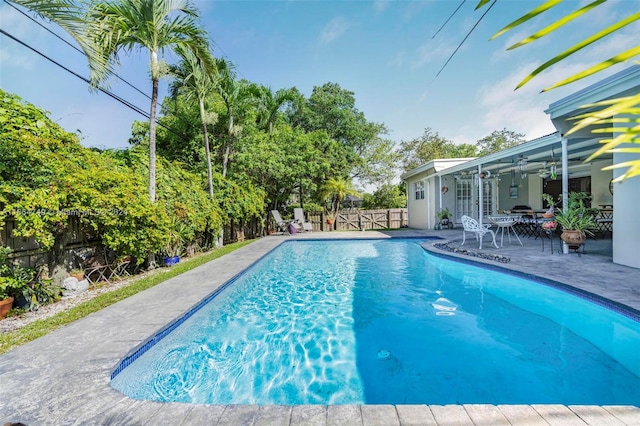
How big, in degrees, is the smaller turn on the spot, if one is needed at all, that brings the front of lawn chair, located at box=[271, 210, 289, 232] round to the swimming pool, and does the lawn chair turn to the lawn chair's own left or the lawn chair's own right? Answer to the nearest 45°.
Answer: approximately 45° to the lawn chair's own right

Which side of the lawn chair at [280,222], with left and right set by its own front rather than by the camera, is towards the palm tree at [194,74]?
right

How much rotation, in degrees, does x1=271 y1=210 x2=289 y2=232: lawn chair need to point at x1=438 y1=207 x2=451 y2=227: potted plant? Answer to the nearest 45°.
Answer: approximately 45° to its left

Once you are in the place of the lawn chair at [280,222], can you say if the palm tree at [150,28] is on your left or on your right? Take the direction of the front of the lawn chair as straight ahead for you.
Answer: on your right

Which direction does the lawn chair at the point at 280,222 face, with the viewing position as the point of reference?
facing the viewer and to the right of the viewer

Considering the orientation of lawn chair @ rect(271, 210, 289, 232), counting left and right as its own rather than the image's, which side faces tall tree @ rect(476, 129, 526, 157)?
left
